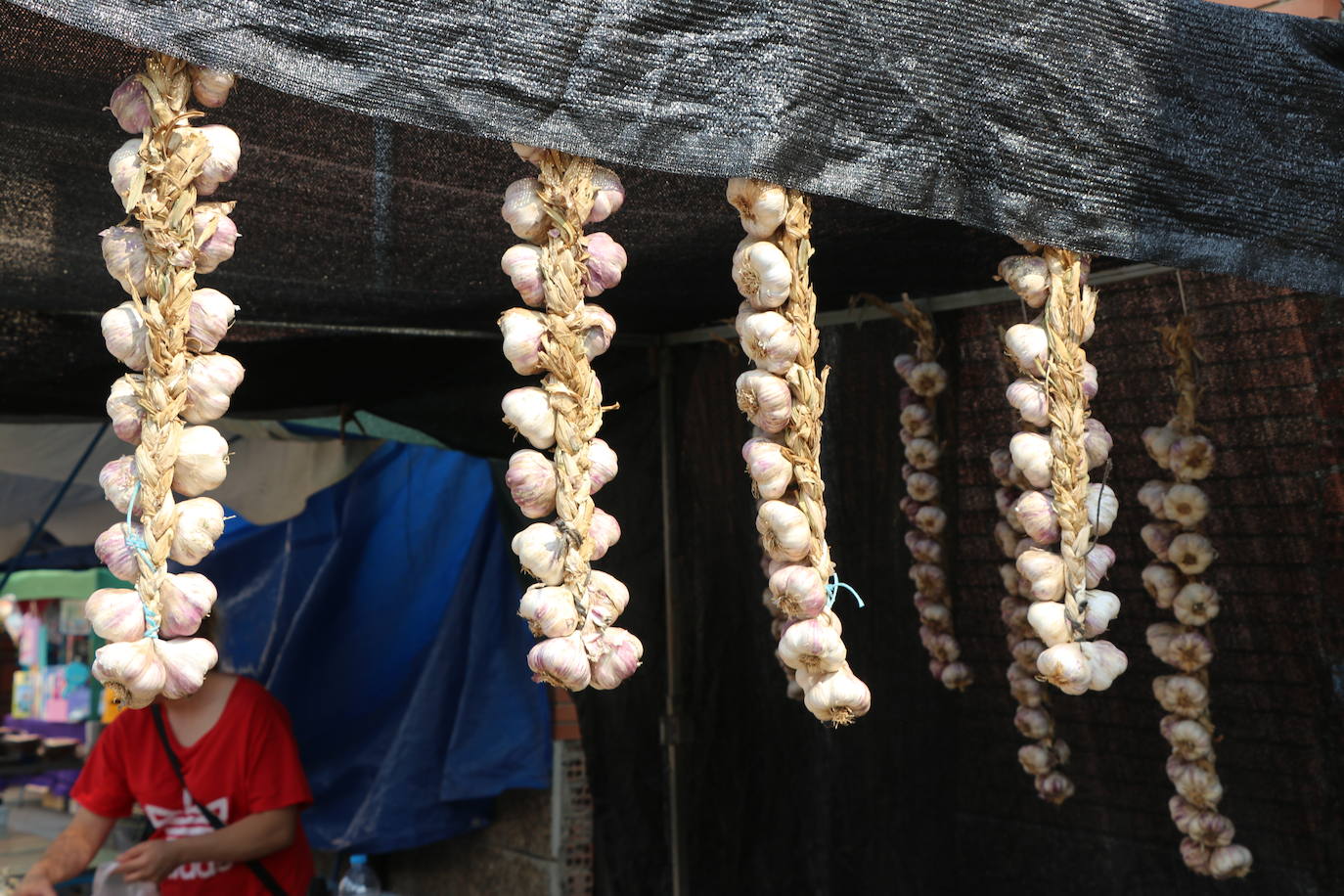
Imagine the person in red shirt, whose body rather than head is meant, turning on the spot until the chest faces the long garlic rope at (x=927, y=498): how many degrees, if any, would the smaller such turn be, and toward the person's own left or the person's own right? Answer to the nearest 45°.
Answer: approximately 90° to the person's own left

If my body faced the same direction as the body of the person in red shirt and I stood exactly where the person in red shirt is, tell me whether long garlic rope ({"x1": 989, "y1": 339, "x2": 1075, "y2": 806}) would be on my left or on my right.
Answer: on my left

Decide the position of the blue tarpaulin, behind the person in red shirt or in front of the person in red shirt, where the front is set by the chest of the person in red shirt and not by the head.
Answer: behind

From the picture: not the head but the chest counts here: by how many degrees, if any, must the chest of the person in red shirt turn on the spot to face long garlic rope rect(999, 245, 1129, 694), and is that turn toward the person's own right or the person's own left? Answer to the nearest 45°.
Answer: approximately 90° to the person's own left

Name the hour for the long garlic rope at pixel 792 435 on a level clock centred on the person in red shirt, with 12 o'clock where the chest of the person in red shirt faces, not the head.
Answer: The long garlic rope is roughly at 10 o'clock from the person in red shirt.

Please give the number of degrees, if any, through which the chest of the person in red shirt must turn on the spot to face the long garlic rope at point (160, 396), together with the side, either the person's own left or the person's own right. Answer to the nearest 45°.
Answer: approximately 45° to the person's own left

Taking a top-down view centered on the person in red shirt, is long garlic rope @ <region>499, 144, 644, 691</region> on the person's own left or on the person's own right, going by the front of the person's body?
on the person's own left
